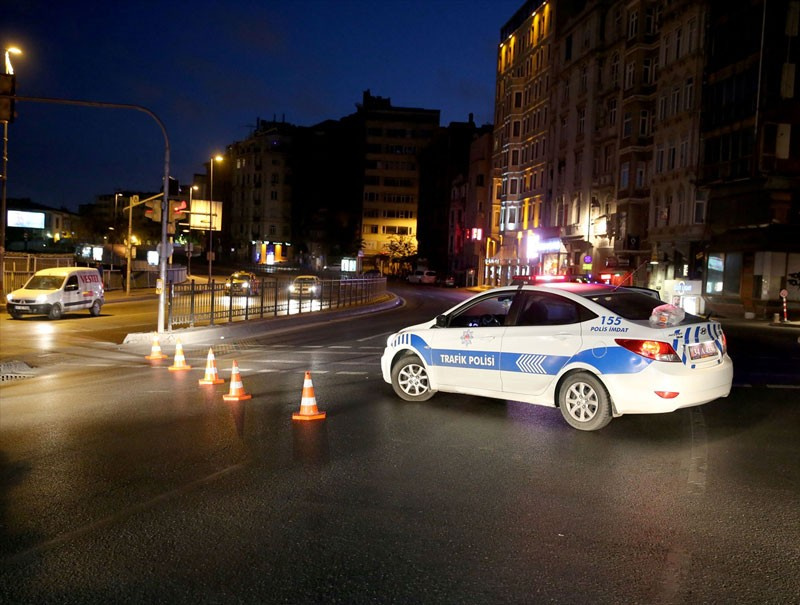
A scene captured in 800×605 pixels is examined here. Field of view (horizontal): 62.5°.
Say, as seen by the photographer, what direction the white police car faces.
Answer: facing away from the viewer and to the left of the viewer

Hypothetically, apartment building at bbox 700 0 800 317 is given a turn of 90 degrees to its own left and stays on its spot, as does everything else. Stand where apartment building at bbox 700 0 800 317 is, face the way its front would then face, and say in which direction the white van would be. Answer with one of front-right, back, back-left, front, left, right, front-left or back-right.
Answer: right

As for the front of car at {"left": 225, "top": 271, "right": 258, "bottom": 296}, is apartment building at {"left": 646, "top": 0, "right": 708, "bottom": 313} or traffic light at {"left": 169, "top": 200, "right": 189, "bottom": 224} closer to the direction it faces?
the traffic light

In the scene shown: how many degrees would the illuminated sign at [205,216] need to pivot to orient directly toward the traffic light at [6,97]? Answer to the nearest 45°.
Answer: approximately 45° to its right

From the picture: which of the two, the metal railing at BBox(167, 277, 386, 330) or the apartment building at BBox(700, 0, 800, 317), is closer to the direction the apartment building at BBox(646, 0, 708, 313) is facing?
the metal railing

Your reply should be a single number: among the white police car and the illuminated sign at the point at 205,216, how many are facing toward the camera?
1

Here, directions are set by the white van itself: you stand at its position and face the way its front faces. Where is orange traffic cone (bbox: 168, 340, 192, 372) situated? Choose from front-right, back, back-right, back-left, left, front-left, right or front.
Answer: front-left

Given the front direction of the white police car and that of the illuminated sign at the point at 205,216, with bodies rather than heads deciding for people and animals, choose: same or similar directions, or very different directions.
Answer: very different directions

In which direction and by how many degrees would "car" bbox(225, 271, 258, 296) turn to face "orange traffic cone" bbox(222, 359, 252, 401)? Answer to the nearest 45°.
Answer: approximately 45° to its left

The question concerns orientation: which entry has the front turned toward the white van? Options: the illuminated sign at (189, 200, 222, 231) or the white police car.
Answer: the white police car

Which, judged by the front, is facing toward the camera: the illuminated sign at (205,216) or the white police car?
the illuminated sign

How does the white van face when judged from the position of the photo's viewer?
facing the viewer and to the left of the viewer
